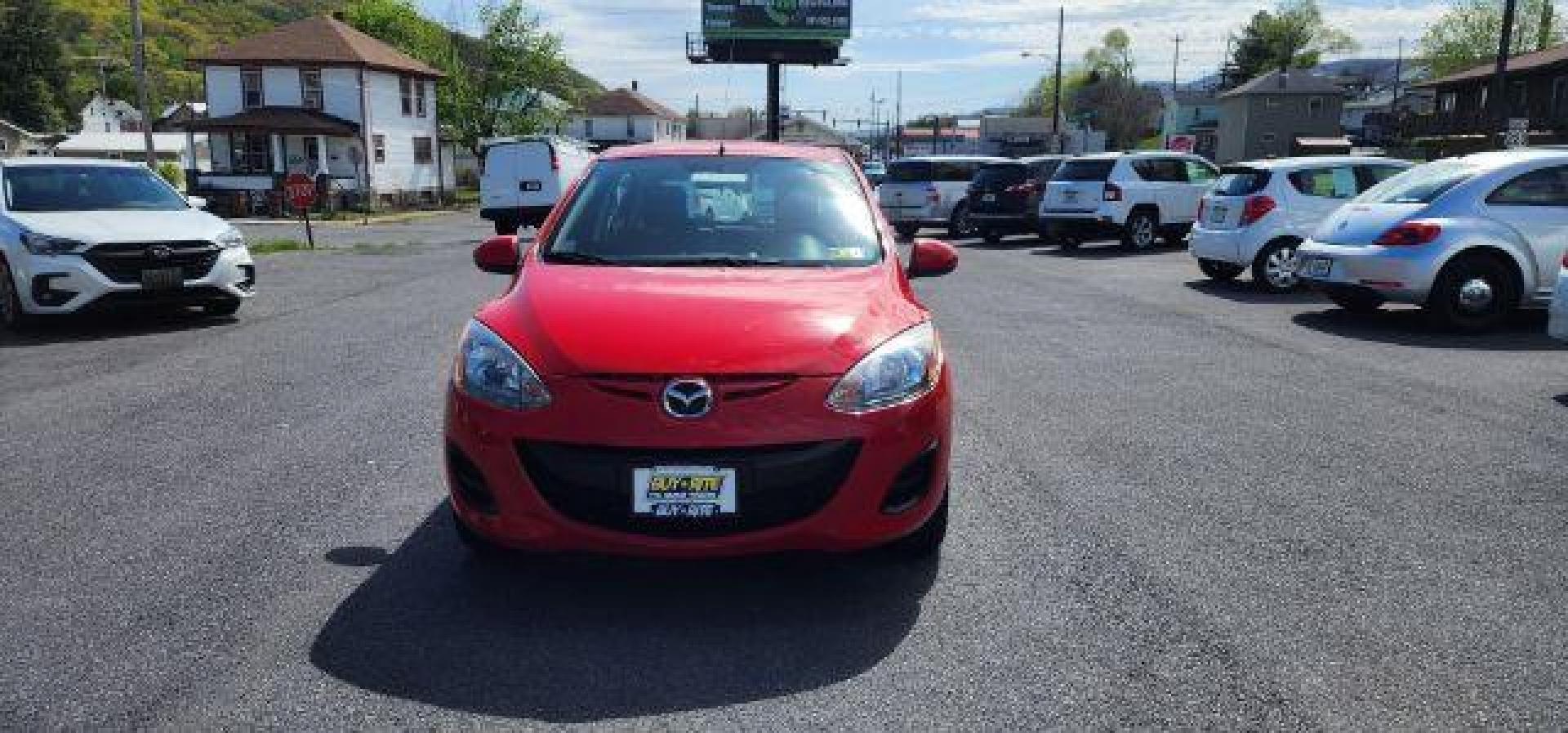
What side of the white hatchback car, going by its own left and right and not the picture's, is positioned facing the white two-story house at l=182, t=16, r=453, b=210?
left

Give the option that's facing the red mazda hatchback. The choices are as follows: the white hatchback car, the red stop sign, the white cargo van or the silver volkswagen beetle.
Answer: the red stop sign

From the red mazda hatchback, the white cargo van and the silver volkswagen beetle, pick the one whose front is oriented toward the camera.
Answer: the red mazda hatchback

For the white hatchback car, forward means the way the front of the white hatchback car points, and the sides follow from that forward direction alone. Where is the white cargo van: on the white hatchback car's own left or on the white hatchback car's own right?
on the white hatchback car's own left

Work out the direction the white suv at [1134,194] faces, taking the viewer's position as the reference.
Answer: facing away from the viewer and to the right of the viewer

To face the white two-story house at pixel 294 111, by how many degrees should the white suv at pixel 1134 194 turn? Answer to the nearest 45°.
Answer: approximately 90° to its left

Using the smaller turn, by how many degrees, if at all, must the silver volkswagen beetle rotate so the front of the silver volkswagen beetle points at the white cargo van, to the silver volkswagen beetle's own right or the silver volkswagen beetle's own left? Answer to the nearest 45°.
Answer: approximately 90° to the silver volkswagen beetle's own left

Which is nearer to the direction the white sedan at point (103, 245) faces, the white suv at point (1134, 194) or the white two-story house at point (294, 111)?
the white suv

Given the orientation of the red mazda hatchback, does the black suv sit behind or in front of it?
behind

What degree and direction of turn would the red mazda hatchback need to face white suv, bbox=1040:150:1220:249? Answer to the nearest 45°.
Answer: approximately 135° to its left

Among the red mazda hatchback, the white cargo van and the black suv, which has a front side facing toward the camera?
the red mazda hatchback

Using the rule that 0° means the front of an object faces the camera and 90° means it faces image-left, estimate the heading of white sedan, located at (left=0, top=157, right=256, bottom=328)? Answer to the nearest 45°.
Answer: approximately 315°

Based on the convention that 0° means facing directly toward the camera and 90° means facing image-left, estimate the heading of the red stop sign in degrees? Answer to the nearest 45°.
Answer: approximately 0°

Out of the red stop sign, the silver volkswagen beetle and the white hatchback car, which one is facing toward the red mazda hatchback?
the red stop sign
